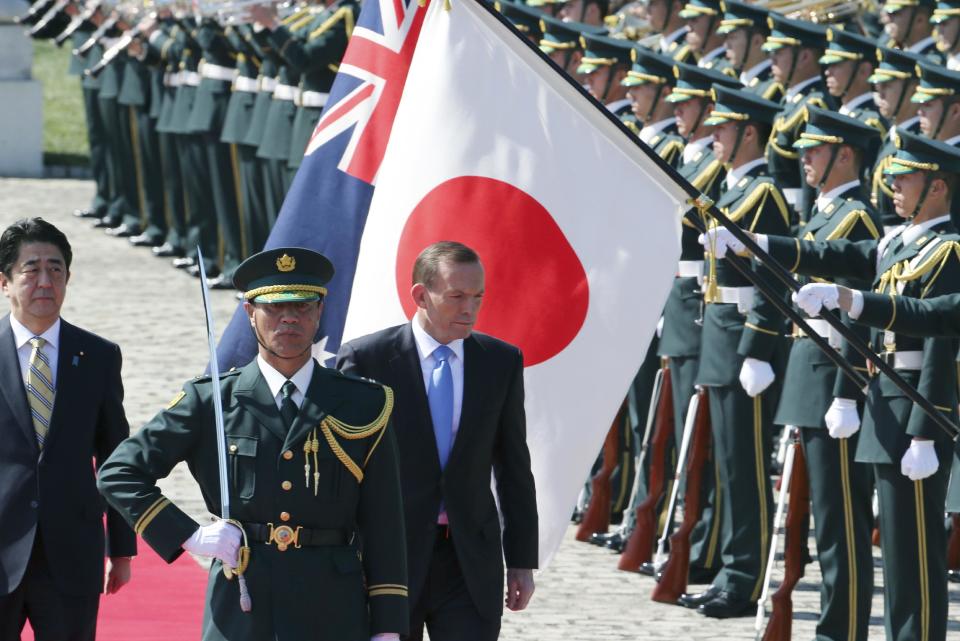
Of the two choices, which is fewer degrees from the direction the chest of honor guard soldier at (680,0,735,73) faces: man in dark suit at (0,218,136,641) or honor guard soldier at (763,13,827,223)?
the man in dark suit

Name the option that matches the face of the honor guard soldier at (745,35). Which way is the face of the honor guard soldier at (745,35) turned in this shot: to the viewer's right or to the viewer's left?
to the viewer's left

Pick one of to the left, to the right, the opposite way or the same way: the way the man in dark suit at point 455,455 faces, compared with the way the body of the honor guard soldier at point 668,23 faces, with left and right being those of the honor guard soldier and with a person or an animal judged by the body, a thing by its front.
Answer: to the left

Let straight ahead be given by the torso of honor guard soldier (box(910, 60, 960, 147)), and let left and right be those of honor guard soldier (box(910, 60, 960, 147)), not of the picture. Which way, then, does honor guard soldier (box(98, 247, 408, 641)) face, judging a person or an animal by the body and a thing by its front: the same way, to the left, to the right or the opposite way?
to the left

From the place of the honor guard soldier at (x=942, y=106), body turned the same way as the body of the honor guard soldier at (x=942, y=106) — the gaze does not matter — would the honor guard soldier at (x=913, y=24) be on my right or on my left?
on my right

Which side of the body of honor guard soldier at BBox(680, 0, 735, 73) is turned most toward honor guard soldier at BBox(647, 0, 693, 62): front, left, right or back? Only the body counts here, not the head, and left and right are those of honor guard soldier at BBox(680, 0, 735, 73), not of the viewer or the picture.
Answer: right

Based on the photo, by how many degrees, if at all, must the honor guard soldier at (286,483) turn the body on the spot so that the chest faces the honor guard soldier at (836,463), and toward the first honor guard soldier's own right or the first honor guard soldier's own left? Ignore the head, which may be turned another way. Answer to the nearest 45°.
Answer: approximately 135° to the first honor guard soldier's own left

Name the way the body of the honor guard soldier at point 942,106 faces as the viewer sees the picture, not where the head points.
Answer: to the viewer's left

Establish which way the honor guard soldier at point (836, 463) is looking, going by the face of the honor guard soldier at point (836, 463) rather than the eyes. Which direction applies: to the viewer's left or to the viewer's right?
to the viewer's left

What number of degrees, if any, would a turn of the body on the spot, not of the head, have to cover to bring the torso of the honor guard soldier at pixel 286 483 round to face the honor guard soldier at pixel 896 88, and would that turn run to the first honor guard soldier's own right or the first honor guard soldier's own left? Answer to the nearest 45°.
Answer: approximately 135° to the first honor guard soldier's own left

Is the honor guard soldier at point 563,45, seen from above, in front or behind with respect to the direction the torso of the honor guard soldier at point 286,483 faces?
behind

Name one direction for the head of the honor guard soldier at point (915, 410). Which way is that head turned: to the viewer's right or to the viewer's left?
to the viewer's left

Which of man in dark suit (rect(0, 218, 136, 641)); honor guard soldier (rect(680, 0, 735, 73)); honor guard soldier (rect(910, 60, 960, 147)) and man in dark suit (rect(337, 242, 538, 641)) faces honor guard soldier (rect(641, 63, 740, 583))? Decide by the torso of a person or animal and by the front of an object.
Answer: honor guard soldier (rect(910, 60, 960, 147))

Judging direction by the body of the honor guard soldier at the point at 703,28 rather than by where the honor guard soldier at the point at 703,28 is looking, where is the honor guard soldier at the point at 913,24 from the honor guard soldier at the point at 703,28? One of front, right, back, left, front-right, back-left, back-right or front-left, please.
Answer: back
